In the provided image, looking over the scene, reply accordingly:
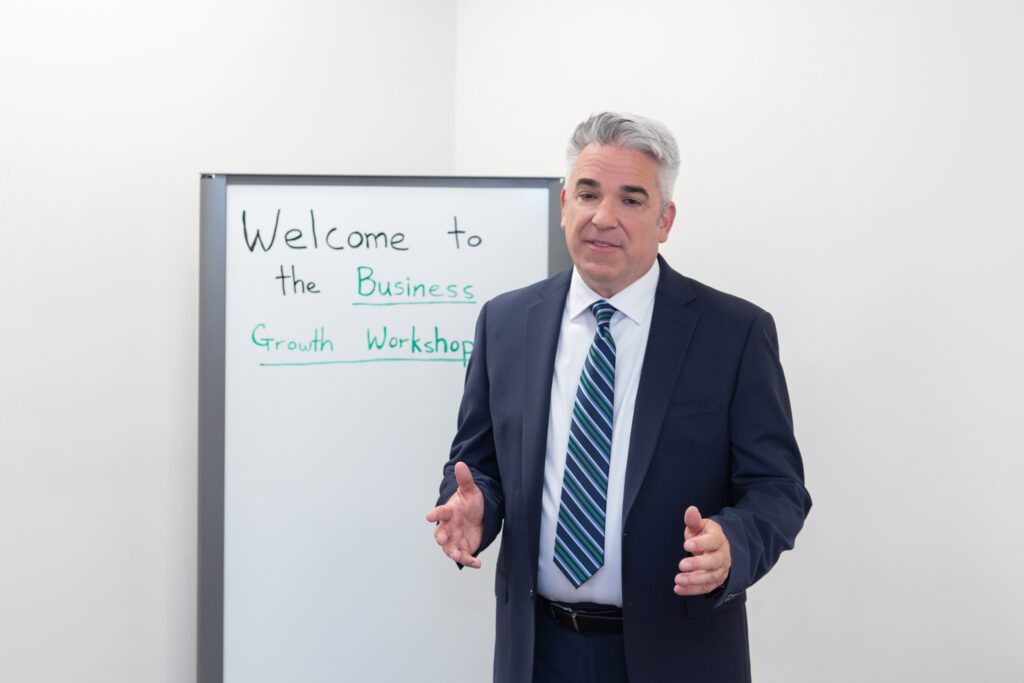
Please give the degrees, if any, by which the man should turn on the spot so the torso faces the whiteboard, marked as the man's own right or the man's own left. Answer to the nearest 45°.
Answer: approximately 90° to the man's own right

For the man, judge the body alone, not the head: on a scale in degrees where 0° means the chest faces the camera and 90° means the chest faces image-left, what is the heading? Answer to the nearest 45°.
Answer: approximately 45°

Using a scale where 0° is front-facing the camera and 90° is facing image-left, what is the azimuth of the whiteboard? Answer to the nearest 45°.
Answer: approximately 0°
